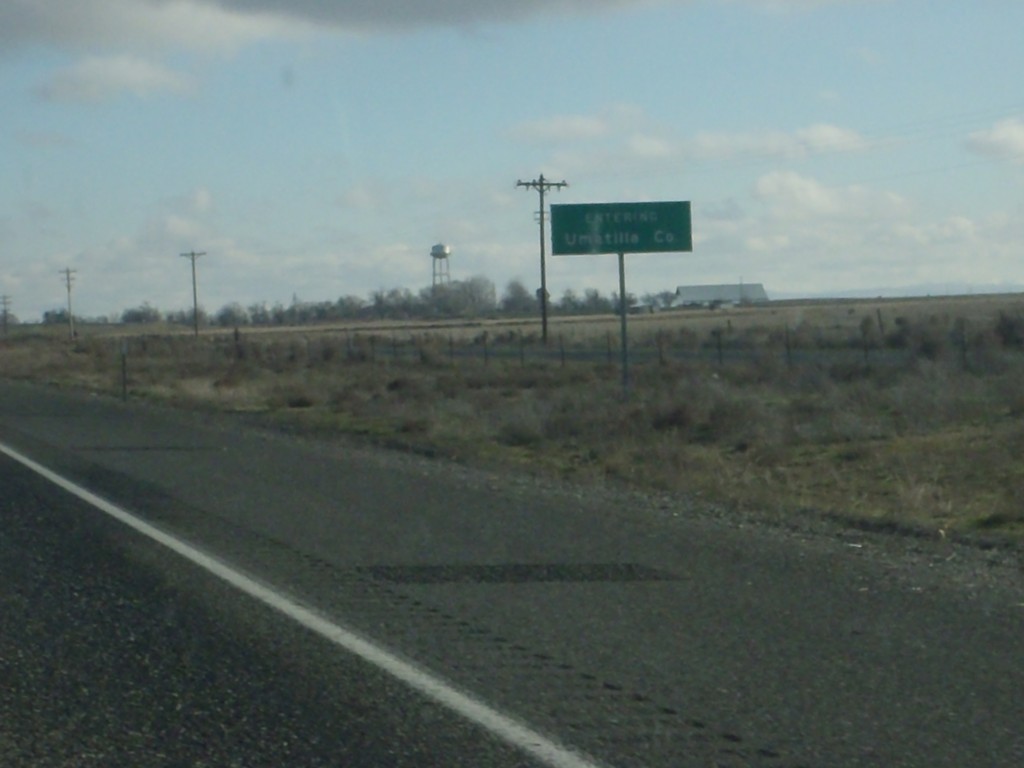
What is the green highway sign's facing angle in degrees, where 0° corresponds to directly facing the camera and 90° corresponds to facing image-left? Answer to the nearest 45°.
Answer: approximately 0°
